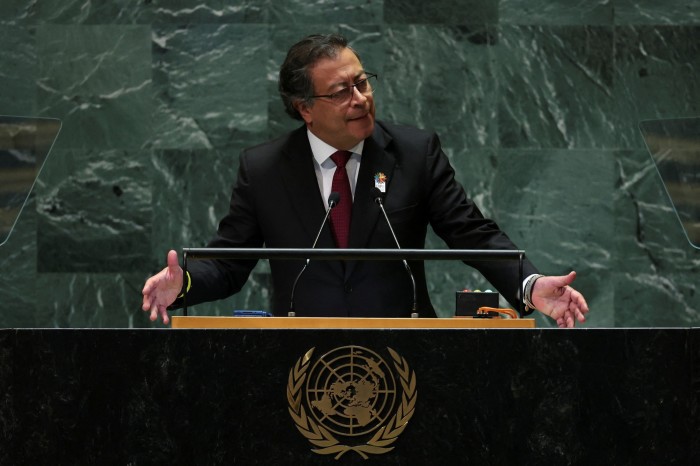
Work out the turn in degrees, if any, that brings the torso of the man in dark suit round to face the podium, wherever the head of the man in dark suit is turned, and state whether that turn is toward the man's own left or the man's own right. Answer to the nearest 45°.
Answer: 0° — they already face it

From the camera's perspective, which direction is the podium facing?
toward the camera

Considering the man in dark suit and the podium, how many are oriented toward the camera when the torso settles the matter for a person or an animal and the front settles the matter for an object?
2

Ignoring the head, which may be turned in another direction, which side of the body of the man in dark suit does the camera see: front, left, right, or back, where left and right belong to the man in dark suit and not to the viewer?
front

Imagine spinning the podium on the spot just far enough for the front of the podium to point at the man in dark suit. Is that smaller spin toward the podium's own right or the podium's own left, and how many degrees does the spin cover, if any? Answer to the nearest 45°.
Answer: approximately 180°

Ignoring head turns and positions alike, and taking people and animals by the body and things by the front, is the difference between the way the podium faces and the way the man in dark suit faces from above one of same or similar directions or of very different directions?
same or similar directions

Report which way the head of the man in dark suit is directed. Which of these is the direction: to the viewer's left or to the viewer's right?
to the viewer's right
